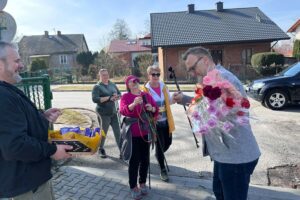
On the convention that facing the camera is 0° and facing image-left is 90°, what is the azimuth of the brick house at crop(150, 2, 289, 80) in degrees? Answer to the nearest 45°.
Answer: approximately 0°

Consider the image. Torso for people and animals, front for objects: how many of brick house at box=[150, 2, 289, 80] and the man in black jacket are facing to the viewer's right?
1

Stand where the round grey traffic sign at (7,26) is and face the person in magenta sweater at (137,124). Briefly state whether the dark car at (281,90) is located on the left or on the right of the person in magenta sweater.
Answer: left

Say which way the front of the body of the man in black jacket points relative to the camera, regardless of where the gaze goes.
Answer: to the viewer's right

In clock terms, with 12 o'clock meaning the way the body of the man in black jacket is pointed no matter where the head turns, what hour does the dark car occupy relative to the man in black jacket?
The dark car is roughly at 11 o'clock from the man in black jacket.
